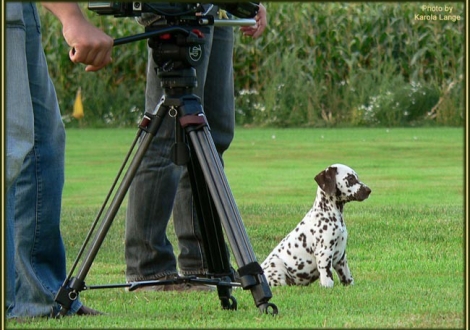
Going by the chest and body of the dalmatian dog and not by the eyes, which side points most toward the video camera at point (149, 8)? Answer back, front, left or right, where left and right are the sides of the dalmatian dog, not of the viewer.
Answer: right

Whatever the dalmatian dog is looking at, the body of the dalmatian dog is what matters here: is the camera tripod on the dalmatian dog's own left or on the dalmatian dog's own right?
on the dalmatian dog's own right

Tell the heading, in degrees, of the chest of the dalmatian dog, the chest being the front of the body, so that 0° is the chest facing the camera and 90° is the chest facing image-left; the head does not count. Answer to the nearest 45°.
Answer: approximately 270°
